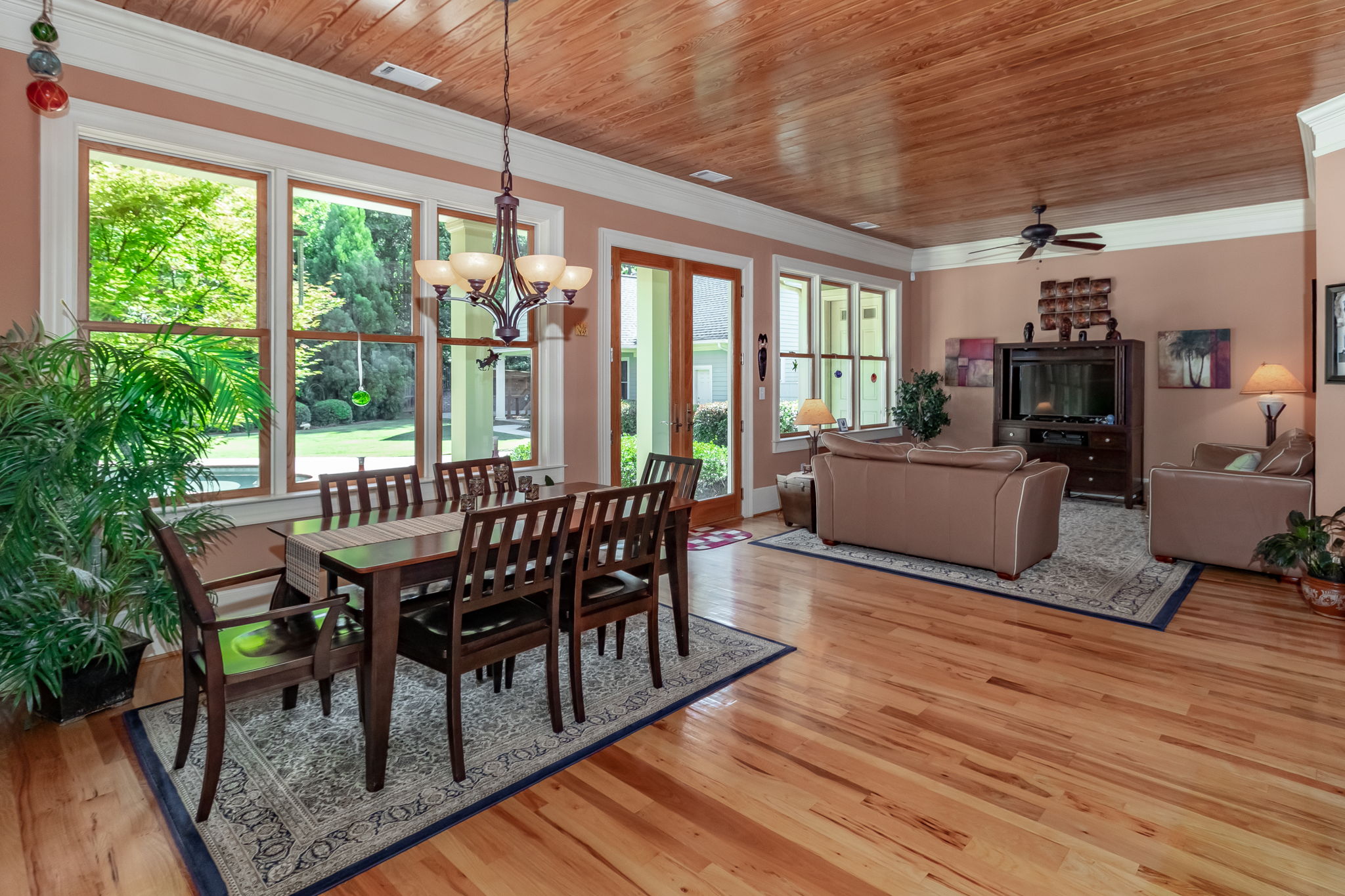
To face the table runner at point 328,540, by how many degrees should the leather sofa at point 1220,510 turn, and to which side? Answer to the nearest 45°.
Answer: approximately 45° to its left

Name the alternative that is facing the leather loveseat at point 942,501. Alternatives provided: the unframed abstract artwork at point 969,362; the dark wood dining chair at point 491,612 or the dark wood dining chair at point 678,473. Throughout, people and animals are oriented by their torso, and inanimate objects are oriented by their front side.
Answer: the unframed abstract artwork

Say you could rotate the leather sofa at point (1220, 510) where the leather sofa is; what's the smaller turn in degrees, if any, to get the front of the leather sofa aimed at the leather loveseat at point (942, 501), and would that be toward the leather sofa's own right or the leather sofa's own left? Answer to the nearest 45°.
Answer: approximately 45° to the leather sofa's own left

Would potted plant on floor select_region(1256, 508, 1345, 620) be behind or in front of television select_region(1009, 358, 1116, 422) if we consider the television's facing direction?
in front

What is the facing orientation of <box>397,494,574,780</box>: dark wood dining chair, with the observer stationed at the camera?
facing away from the viewer and to the left of the viewer

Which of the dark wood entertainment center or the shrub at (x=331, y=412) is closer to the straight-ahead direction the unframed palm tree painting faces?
the shrub

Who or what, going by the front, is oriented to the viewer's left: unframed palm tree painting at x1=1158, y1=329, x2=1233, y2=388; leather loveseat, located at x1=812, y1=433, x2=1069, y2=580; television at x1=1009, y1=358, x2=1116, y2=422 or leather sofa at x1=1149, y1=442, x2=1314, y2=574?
the leather sofa

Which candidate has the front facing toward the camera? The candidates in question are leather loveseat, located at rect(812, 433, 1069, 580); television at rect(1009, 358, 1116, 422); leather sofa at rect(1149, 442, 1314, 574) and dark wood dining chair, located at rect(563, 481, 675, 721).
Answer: the television

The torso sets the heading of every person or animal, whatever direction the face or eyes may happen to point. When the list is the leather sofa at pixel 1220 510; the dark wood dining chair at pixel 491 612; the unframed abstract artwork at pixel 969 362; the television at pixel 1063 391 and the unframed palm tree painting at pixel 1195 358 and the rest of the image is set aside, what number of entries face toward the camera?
3

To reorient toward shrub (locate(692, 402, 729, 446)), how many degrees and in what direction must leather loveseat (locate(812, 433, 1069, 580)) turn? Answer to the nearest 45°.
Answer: approximately 90° to its left

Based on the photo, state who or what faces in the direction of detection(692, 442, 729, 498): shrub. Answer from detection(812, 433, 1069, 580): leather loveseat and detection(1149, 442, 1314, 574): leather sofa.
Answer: the leather sofa

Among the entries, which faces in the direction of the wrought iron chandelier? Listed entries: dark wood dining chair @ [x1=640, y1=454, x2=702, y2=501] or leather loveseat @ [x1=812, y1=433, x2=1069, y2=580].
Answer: the dark wood dining chair
